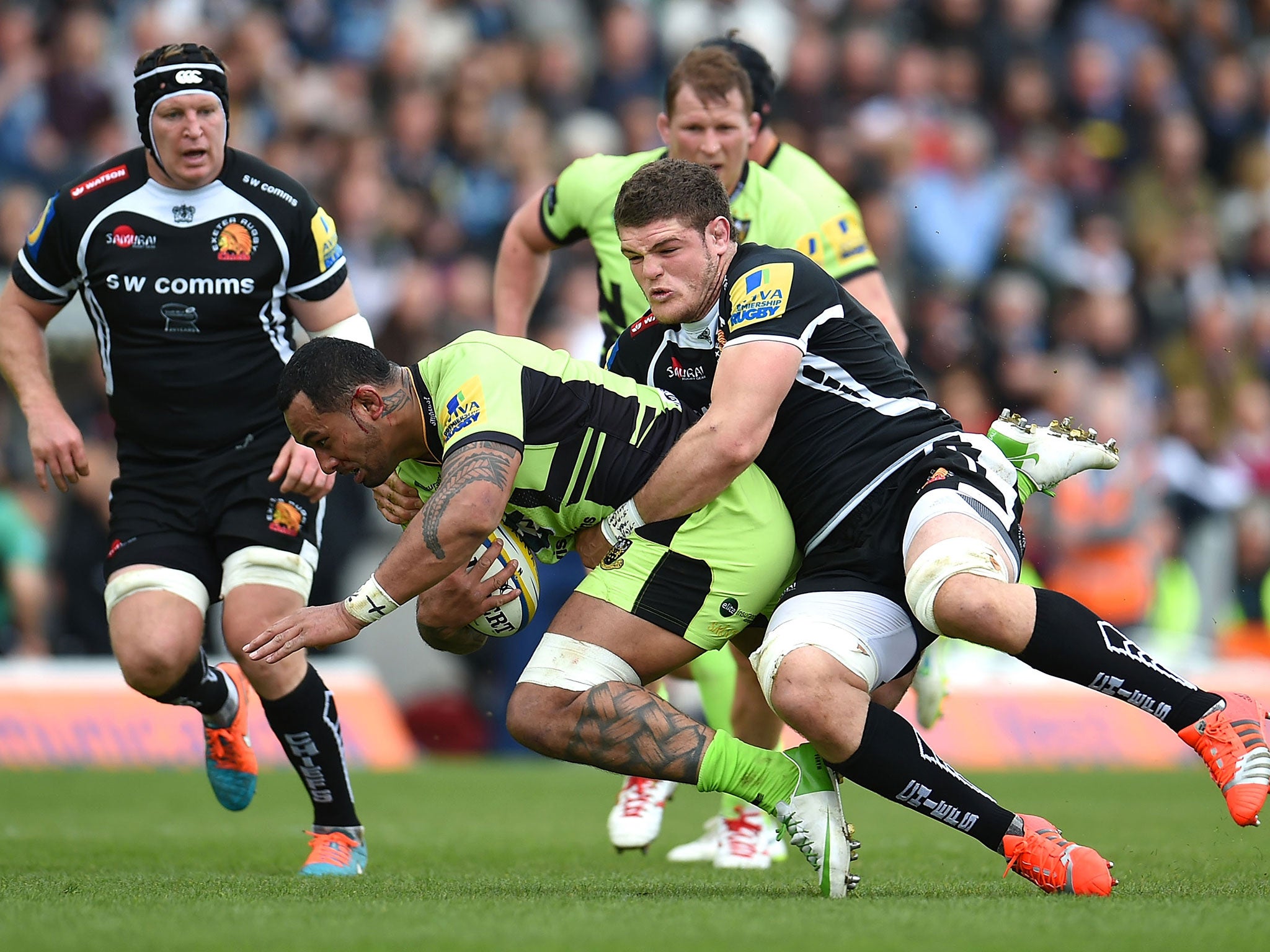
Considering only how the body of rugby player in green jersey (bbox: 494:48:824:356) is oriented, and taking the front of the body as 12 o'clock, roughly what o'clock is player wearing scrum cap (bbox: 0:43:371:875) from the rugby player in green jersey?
The player wearing scrum cap is roughly at 2 o'clock from the rugby player in green jersey.

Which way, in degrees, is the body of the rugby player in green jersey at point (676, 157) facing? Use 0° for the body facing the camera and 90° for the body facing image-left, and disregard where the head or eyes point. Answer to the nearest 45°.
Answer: approximately 0°

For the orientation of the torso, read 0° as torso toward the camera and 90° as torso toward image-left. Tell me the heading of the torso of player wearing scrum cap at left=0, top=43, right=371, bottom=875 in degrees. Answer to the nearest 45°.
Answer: approximately 0°

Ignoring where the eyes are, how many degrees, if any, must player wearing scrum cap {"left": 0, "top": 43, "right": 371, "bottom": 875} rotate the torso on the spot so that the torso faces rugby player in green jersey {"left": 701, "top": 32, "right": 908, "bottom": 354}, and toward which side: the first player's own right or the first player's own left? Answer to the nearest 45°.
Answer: approximately 90° to the first player's own left

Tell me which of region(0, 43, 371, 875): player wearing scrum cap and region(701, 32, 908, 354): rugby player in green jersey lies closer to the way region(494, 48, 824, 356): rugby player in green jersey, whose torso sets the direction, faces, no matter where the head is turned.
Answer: the player wearing scrum cap

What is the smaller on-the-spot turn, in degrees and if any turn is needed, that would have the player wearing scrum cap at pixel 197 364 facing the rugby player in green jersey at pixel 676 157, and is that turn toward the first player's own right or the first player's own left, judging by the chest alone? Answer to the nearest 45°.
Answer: approximately 90° to the first player's own left

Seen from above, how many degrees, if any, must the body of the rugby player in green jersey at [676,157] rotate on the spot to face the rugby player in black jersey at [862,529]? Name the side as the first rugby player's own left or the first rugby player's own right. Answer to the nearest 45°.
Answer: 0° — they already face them

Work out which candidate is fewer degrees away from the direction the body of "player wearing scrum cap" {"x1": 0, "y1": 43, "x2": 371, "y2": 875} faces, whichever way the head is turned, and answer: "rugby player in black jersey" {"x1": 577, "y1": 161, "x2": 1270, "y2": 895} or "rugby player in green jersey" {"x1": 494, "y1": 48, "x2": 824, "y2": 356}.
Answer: the rugby player in black jersey

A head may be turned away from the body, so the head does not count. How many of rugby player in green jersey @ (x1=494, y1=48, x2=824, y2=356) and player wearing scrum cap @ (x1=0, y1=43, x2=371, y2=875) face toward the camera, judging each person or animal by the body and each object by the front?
2

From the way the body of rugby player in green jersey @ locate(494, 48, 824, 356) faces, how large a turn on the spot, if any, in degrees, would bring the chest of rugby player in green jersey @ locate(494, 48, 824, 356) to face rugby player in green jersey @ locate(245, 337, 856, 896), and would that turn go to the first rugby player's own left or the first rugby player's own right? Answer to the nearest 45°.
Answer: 0° — they already face them

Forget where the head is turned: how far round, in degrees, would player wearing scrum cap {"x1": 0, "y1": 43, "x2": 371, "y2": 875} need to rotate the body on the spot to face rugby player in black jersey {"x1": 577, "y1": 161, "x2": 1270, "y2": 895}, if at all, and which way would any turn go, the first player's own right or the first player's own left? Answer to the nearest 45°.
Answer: approximately 45° to the first player's own left
